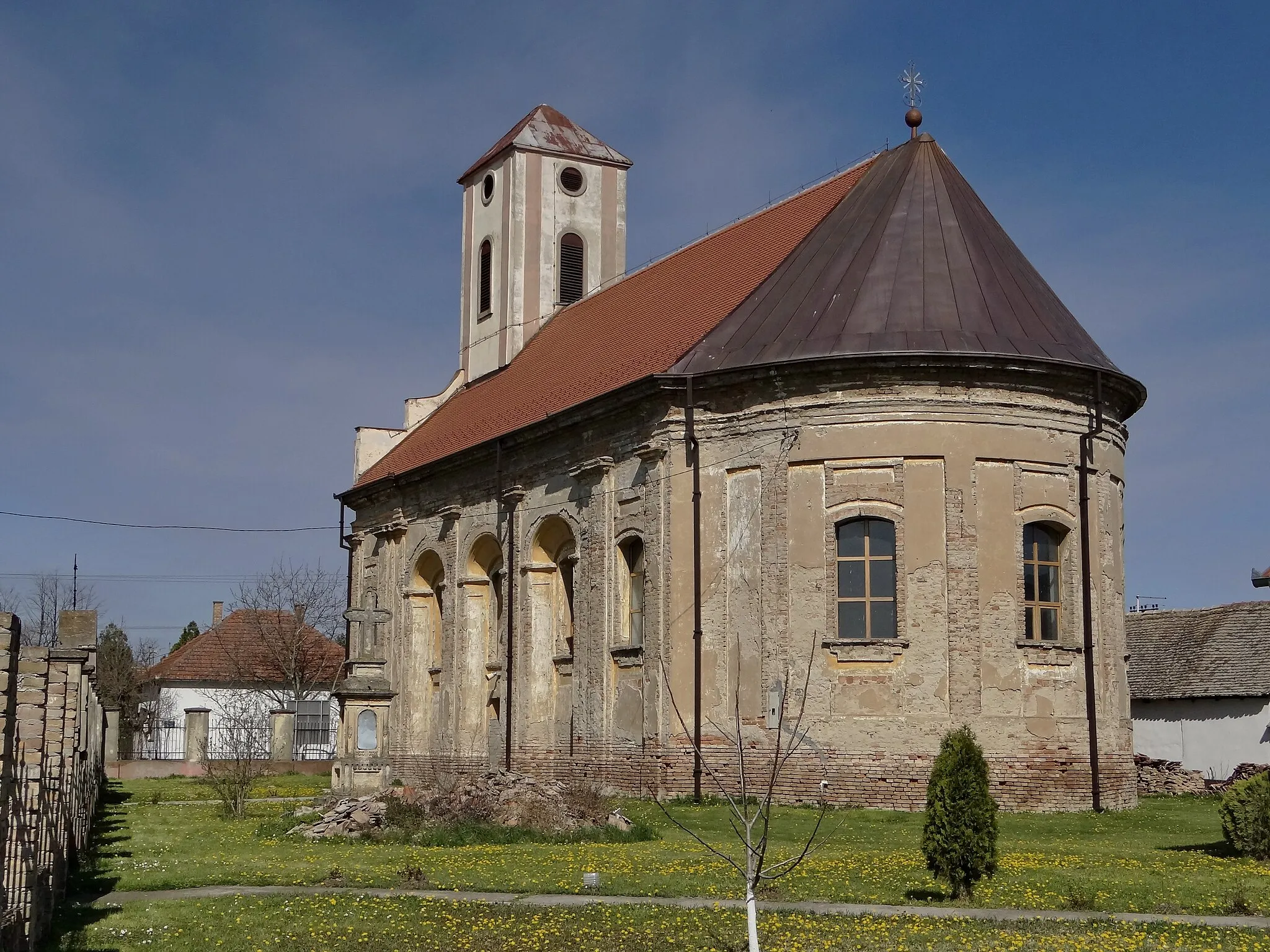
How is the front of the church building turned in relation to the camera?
facing away from the viewer and to the left of the viewer

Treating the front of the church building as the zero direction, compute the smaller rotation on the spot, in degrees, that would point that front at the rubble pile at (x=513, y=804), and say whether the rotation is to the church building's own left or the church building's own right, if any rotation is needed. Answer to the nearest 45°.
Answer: approximately 90° to the church building's own left

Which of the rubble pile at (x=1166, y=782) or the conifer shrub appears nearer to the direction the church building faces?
the rubble pile

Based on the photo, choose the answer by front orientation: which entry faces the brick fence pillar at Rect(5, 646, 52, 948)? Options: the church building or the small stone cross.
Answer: the small stone cross

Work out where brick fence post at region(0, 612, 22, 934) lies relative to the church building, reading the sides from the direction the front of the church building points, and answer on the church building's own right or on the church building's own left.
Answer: on the church building's own left

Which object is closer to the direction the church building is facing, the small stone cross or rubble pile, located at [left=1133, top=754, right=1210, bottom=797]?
the small stone cross

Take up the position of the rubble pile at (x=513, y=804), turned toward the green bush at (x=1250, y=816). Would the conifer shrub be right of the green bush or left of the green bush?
right

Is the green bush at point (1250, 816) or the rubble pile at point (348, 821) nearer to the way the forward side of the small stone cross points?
the rubble pile

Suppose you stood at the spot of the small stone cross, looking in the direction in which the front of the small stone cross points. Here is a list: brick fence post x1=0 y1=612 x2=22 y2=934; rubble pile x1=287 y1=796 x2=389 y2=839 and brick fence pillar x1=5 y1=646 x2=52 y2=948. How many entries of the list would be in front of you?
3

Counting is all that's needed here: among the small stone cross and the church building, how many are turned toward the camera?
1

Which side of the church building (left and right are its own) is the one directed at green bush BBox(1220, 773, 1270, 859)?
back

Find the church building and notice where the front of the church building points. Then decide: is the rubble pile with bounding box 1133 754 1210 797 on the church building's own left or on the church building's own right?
on the church building's own right

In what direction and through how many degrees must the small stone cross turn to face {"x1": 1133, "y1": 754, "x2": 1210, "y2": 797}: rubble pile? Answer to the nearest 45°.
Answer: approximately 90° to its left

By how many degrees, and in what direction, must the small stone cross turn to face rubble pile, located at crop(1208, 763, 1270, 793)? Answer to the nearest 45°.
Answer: approximately 90° to its left
